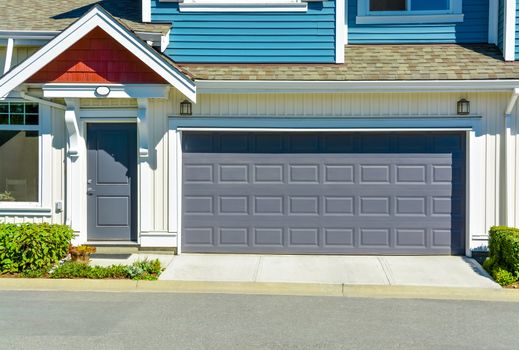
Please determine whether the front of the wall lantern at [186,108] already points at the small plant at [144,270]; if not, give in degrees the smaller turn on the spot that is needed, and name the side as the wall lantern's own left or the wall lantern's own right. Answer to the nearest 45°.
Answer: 0° — it already faces it

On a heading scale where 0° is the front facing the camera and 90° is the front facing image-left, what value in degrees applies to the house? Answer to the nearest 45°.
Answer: approximately 0°

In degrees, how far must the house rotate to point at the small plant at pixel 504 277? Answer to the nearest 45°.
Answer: approximately 45° to its left

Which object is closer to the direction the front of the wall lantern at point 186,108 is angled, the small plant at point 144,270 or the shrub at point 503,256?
the small plant

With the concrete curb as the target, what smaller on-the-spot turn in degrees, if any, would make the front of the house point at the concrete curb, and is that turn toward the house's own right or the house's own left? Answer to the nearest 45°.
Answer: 0° — it already faces it
